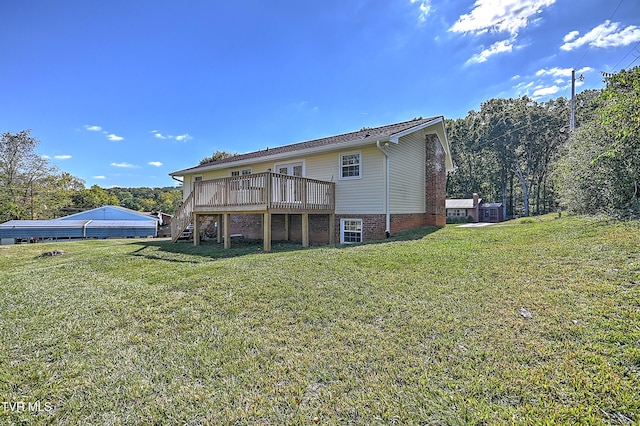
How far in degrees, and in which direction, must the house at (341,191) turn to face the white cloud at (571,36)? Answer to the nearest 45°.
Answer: approximately 45° to its right

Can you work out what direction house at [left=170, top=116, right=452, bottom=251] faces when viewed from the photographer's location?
facing away from the viewer and to the right of the viewer

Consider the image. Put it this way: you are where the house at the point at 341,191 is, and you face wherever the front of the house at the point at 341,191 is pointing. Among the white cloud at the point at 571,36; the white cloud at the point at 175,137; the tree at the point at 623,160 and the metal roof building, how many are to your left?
2

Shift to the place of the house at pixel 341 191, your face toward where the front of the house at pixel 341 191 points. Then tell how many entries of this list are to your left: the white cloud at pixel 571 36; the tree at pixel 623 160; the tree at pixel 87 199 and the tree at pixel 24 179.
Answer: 2

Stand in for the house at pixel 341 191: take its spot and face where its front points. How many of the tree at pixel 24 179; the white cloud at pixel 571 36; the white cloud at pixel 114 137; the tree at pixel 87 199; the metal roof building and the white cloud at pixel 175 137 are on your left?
5

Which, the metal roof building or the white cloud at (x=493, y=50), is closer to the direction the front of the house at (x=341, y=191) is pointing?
the white cloud

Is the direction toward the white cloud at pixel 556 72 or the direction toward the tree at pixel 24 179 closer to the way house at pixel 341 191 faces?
the white cloud

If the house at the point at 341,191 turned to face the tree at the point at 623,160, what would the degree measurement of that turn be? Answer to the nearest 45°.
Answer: approximately 90° to its right

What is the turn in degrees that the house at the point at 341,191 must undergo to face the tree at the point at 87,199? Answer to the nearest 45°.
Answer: approximately 90° to its left

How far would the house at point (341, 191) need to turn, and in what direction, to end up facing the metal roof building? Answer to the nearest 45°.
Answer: approximately 90° to its left
